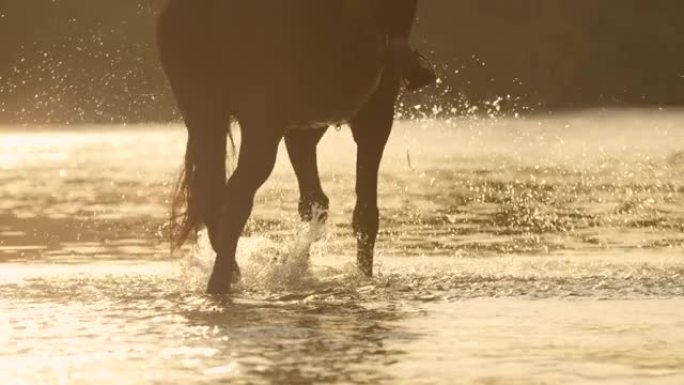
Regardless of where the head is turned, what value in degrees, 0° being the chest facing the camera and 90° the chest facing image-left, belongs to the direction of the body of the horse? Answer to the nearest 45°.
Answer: approximately 225°
